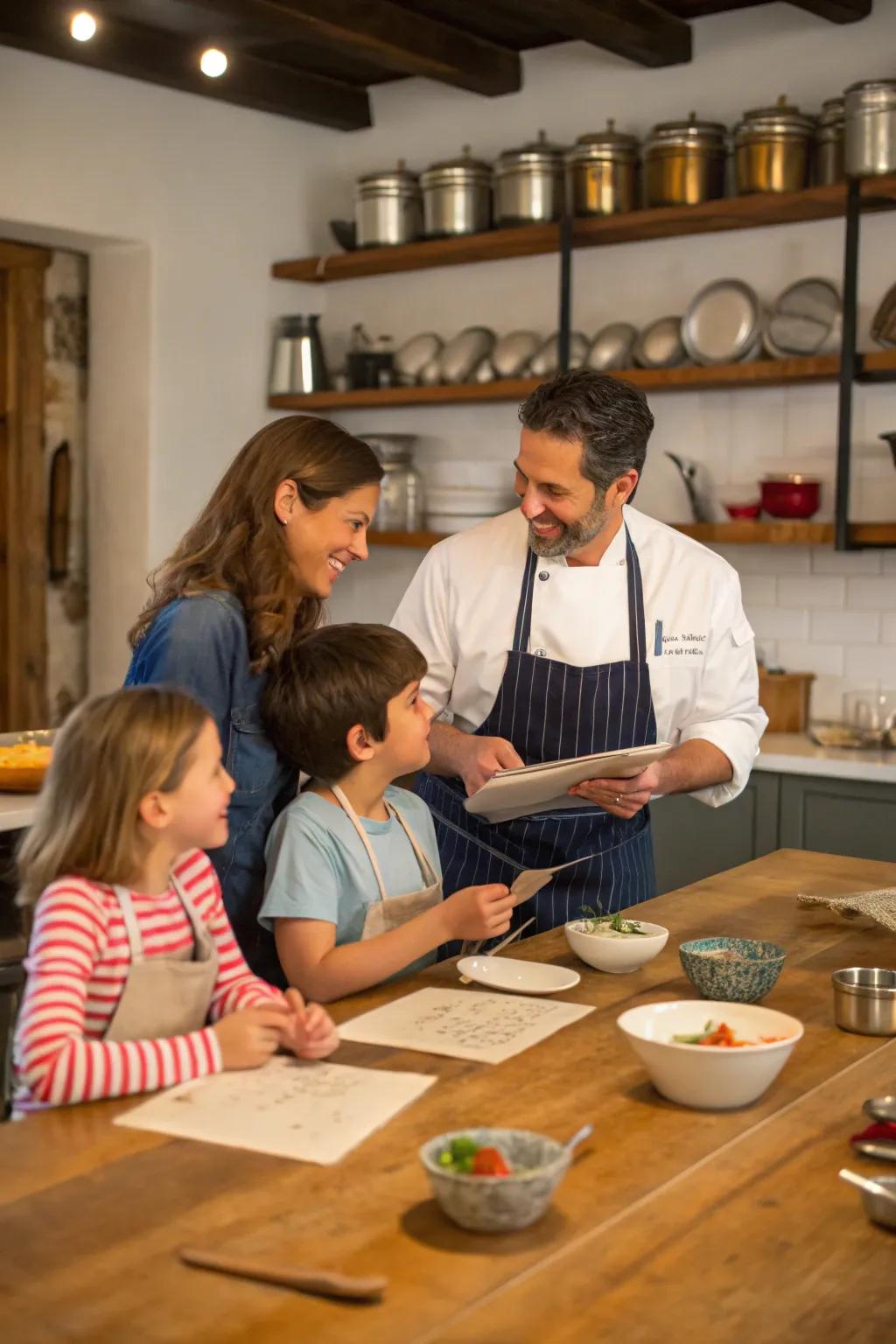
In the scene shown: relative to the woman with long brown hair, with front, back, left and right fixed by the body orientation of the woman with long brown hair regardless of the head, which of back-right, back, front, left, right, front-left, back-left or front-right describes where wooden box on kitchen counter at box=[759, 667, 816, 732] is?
front-left

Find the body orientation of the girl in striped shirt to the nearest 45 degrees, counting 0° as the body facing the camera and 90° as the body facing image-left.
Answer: approximately 315°

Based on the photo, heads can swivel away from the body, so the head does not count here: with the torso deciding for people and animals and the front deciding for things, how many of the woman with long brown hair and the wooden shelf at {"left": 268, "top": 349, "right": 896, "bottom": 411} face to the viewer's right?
1

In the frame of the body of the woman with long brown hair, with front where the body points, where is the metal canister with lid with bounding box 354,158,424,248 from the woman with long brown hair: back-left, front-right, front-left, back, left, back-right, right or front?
left

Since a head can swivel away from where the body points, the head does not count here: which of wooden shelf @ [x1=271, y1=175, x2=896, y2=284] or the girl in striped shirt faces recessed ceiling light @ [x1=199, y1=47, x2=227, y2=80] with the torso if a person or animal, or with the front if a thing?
the wooden shelf

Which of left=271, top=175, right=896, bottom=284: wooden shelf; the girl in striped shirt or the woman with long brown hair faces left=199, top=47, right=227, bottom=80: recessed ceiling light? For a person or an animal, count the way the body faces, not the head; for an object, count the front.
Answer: the wooden shelf

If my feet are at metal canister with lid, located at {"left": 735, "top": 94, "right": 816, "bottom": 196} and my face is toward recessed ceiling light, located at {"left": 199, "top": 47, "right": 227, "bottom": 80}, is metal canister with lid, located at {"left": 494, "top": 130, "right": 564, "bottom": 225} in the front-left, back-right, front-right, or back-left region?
front-right

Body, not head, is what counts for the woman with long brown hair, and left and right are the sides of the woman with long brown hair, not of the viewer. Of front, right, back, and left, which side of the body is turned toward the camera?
right

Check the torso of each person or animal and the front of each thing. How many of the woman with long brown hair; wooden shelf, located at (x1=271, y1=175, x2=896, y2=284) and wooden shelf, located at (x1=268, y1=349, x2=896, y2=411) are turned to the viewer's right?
1

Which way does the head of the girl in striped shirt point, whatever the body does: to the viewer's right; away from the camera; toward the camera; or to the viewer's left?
to the viewer's right

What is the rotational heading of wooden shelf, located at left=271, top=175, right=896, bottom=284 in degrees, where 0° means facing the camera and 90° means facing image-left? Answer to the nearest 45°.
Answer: approximately 45°

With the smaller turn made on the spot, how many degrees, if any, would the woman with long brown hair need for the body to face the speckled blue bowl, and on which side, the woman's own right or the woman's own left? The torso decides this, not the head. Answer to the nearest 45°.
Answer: approximately 45° to the woman's own right

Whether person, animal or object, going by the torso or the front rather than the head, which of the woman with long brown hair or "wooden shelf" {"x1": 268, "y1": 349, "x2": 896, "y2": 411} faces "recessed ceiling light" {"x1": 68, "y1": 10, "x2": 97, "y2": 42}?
the wooden shelf
